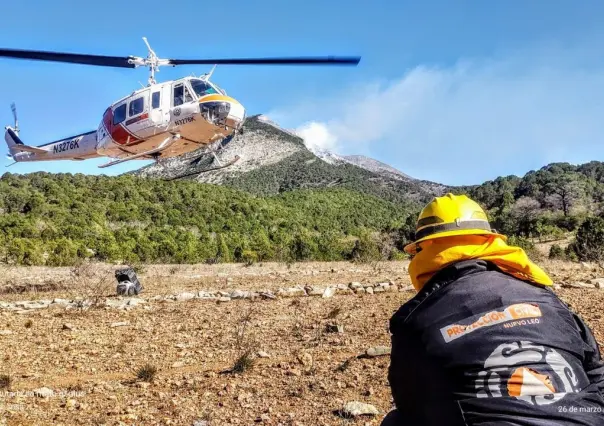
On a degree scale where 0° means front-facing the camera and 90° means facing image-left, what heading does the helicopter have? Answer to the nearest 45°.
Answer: approximately 315°

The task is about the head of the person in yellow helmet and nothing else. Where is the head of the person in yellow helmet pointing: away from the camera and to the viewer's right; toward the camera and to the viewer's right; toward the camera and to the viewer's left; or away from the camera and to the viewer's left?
away from the camera and to the viewer's left

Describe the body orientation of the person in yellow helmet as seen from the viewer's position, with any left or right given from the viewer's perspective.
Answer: facing away from the viewer and to the left of the viewer

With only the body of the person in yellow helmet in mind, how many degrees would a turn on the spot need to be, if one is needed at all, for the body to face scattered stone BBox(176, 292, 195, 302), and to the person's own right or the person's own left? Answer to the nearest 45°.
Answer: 0° — they already face it

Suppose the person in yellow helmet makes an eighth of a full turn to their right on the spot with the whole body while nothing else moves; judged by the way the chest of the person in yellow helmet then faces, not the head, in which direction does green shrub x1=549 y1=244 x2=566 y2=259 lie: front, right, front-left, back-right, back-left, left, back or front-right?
front

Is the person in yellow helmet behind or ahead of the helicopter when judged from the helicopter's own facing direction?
ahead

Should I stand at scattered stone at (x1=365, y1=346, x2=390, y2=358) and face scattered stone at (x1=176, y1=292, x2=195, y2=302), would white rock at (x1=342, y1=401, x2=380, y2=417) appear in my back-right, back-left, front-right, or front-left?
back-left

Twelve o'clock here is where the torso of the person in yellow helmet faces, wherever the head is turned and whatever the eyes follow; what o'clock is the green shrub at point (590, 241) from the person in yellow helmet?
The green shrub is roughly at 2 o'clock from the person in yellow helmet.
